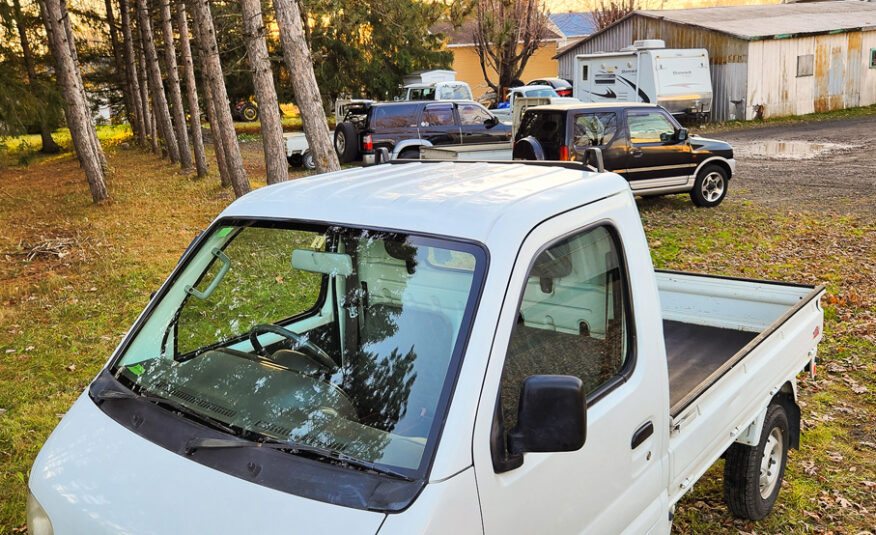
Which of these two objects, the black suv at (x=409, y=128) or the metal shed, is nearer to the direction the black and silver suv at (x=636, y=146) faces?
the metal shed

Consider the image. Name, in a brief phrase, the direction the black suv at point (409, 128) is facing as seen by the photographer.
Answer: facing away from the viewer and to the right of the viewer

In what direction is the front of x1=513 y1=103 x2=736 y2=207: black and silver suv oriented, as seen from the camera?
facing away from the viewer and to the right of the viewer

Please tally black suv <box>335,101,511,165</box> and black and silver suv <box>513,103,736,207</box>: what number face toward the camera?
0

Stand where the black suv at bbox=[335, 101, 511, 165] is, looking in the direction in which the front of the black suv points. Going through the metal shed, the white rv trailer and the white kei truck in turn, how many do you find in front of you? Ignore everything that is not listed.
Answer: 2

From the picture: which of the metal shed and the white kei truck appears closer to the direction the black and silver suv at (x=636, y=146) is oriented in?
the metal shed

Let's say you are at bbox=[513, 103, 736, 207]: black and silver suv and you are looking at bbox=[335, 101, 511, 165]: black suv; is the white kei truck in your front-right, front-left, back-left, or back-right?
back-left

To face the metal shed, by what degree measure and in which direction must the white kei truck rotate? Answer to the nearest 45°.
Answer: approximately 180°

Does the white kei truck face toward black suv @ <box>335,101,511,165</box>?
no

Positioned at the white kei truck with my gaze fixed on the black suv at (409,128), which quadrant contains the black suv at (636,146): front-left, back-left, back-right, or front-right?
front-right

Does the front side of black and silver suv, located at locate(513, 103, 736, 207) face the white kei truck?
no

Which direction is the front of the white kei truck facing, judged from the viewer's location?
facing the viewer and to the left of the viewer

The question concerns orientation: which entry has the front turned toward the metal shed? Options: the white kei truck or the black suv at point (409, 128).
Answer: the black suv

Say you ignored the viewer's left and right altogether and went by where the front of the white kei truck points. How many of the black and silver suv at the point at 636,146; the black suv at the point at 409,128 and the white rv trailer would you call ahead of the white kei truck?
0
